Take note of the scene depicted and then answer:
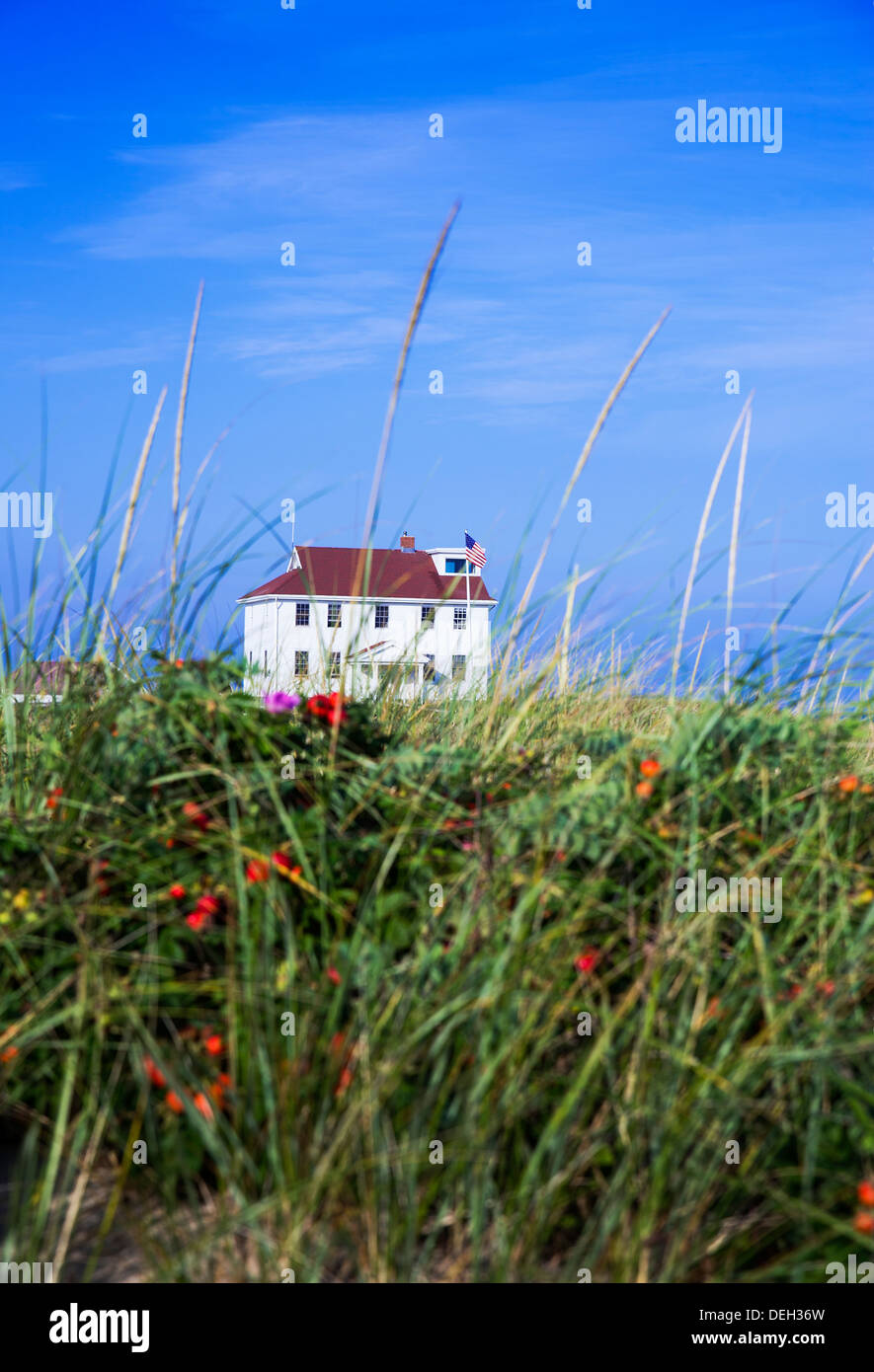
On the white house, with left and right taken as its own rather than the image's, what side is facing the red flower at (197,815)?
front

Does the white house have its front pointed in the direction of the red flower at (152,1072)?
yes

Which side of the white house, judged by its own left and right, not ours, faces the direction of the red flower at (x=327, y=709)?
front

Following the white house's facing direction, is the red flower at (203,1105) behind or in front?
in front

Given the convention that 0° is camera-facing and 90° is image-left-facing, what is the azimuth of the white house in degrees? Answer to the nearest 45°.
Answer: approximately 0°

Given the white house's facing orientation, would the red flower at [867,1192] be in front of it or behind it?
in front

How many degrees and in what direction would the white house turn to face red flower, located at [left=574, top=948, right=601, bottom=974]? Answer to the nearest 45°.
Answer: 0° — it already faces it

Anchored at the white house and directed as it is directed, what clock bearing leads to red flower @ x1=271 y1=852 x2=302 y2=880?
The red flower is roughly at 12 o'clock from the white house.

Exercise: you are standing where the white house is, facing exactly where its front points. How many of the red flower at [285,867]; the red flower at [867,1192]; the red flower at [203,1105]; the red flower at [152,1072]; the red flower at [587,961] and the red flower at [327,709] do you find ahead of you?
6
